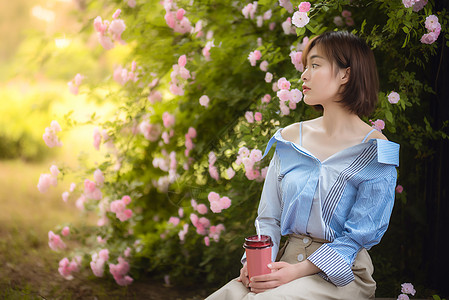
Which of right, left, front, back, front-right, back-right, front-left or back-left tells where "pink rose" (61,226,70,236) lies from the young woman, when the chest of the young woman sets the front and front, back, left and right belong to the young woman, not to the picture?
right

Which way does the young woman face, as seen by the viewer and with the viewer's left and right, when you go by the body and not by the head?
facing the viewer and to the left of the viewer
